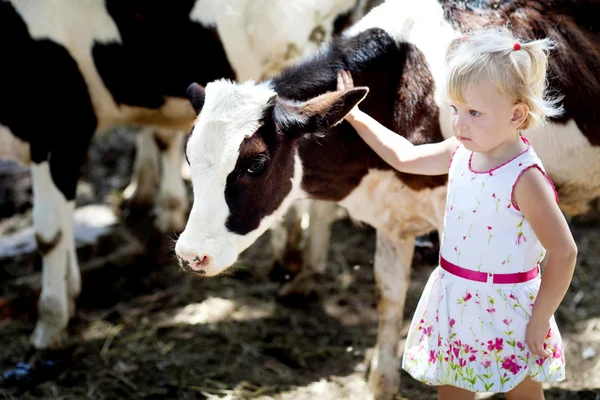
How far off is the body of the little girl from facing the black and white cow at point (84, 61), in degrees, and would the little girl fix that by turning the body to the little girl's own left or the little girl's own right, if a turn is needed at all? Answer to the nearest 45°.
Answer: approximately 90° to the little girl's own right

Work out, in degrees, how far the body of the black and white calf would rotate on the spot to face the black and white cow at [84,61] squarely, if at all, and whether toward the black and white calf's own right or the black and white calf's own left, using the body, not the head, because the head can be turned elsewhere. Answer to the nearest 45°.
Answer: approximately 90° to the black and white calf's own right

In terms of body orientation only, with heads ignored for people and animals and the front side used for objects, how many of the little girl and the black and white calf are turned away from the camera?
0

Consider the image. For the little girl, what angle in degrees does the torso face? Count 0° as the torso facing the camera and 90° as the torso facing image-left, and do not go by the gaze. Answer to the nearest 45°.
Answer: approximately 45°

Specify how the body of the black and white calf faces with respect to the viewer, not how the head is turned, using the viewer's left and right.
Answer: facing the viewer and to the left of the viewer
